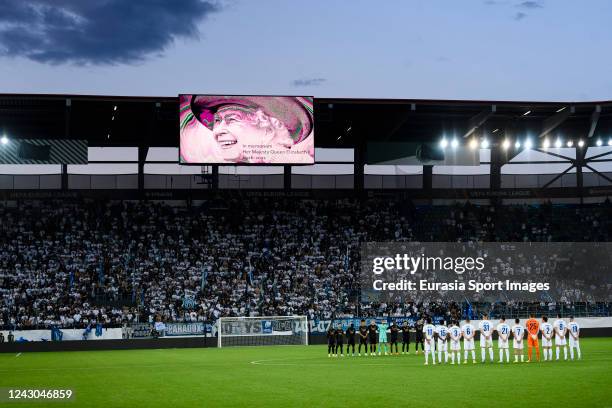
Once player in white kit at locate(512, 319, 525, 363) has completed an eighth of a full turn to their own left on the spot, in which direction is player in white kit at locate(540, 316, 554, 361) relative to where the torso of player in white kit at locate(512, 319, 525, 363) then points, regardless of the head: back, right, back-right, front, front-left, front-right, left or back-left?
right

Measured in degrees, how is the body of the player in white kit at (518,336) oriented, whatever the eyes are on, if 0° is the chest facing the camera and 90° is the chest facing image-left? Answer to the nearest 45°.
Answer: approximately 180°
